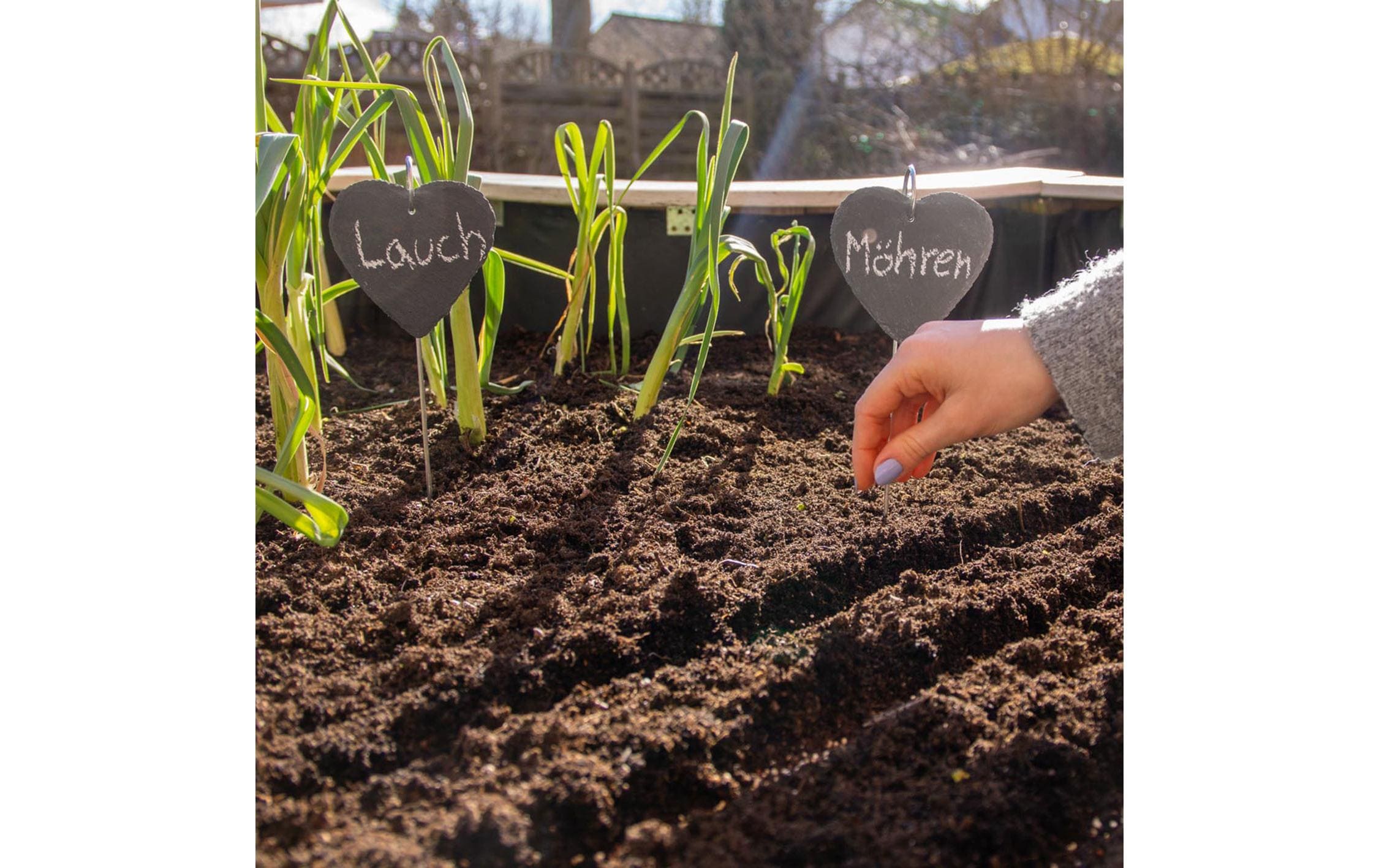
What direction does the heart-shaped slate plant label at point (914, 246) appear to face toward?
toward the camera

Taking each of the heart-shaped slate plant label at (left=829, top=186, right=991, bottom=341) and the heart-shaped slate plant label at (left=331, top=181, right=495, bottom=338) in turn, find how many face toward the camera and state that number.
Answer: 2

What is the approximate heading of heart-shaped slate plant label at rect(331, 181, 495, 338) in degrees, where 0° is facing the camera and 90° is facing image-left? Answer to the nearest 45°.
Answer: approximately 0°

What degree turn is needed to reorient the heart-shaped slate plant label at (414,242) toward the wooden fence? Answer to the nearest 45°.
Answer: approximately 180°
